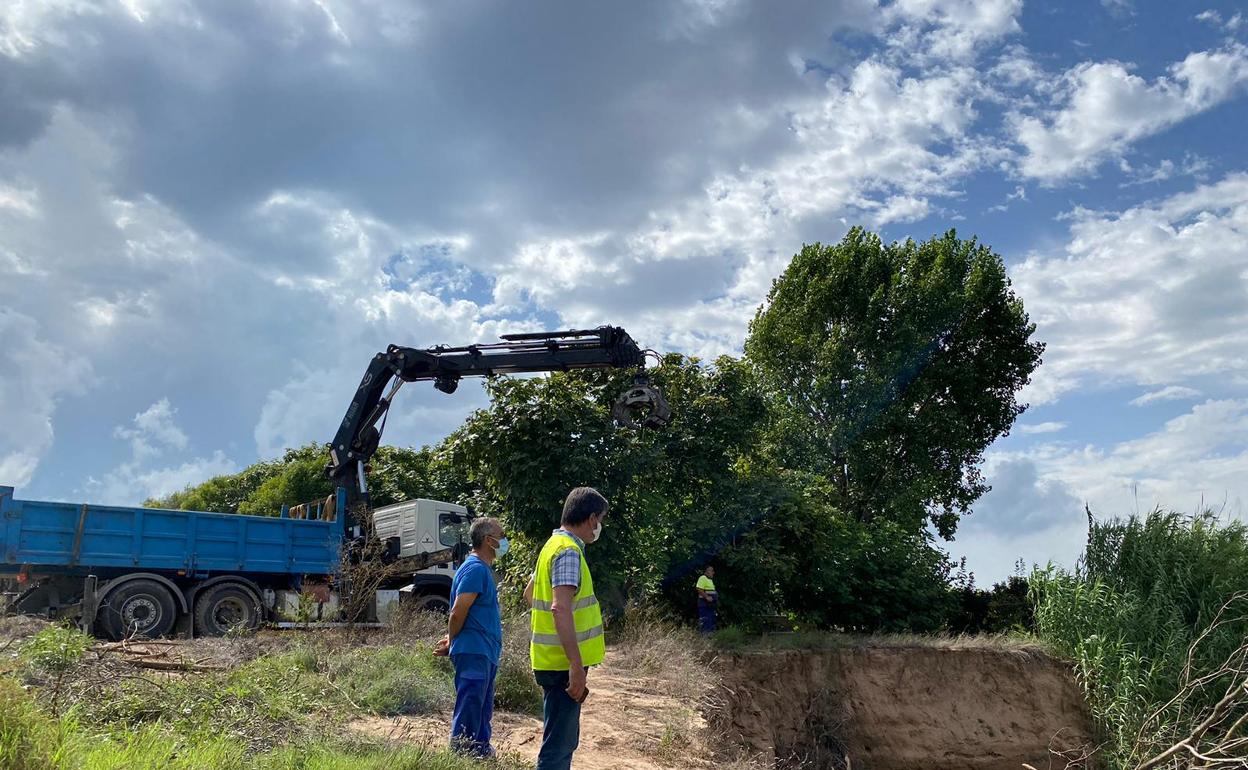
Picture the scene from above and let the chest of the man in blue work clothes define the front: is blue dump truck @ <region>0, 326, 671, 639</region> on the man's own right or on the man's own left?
on the man's own left

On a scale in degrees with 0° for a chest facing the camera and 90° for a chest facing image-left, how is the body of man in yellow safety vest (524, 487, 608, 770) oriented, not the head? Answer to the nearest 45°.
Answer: approximately 270°

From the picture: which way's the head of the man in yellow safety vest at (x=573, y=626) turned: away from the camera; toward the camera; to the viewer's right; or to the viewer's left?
to the viewer's right

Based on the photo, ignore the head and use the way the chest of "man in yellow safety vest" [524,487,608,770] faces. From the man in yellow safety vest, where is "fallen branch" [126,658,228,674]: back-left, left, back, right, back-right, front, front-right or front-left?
back-left

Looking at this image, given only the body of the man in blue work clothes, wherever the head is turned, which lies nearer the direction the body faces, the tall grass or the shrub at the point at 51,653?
the tall grass

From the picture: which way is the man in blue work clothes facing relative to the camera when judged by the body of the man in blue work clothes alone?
to the viewer's right

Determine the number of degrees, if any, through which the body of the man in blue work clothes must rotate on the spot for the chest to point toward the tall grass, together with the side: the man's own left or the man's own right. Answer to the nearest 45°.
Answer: approximately 45° to the man's own left

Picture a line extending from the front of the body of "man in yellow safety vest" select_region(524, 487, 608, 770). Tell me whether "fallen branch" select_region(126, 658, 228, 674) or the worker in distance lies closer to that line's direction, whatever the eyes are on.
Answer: the worker in distance

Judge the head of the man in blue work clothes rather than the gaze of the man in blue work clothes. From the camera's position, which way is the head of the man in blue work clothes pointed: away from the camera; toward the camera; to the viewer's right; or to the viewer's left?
to the viewer's right
